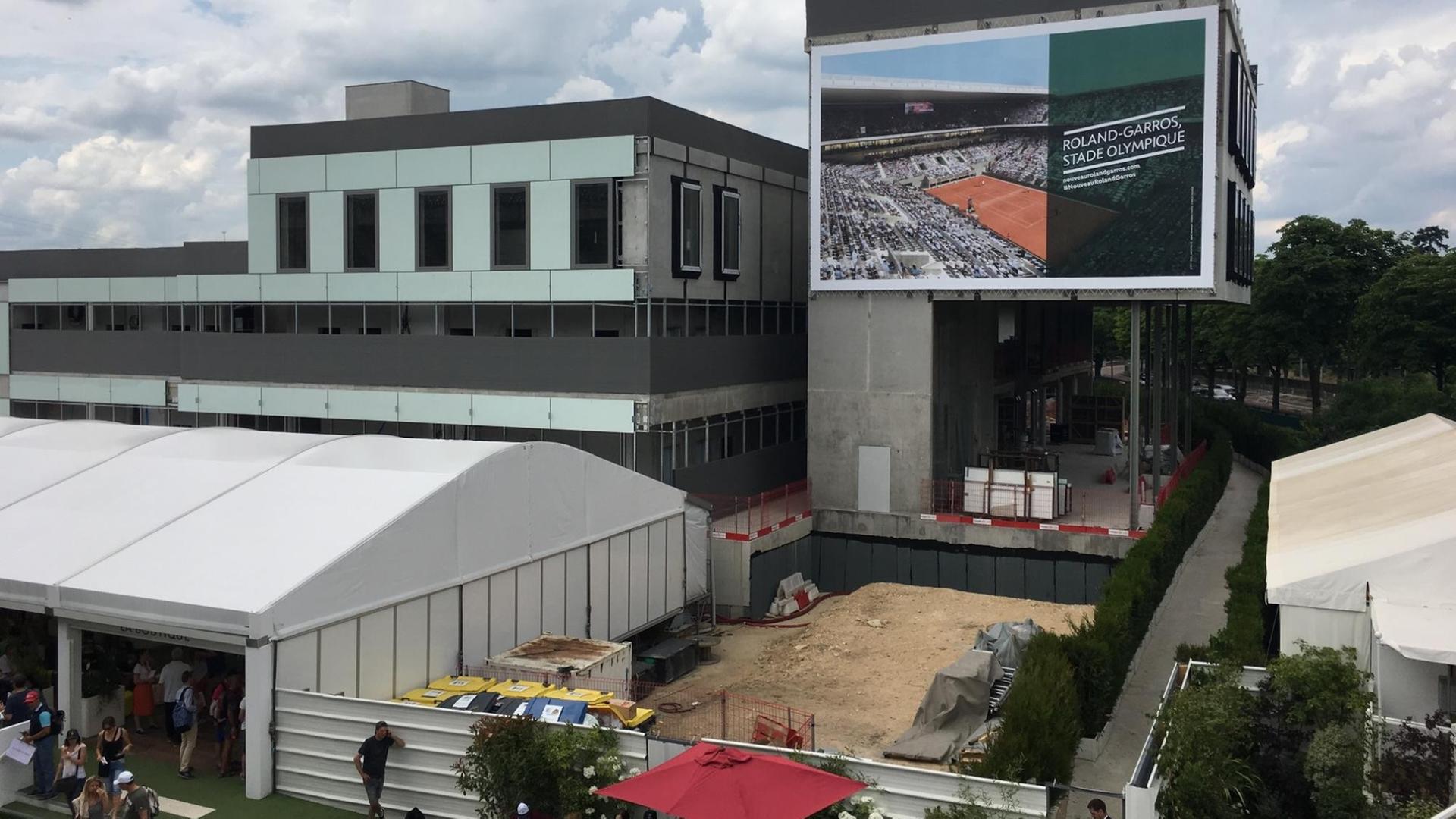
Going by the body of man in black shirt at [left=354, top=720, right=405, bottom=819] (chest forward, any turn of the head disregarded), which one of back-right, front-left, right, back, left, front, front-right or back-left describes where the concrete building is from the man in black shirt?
back

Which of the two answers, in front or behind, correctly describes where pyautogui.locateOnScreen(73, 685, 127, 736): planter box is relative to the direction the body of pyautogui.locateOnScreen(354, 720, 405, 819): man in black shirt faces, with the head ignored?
behind

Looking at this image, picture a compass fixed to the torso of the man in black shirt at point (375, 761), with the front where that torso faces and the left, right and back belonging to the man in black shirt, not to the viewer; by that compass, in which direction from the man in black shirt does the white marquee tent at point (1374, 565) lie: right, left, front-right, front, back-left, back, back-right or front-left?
left

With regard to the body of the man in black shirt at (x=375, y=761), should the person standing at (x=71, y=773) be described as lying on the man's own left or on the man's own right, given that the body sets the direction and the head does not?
on the man's own right

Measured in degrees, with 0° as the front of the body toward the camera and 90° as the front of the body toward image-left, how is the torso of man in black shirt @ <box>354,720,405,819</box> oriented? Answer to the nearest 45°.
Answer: approximately 0°

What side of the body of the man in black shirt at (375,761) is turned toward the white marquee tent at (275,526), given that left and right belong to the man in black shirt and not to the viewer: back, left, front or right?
back
